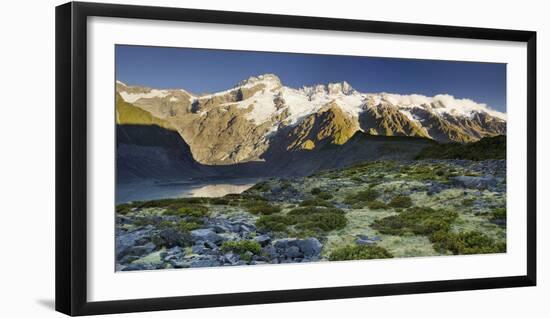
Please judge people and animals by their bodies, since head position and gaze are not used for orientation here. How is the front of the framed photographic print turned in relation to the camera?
facing the viewer and to the right of the viewer
